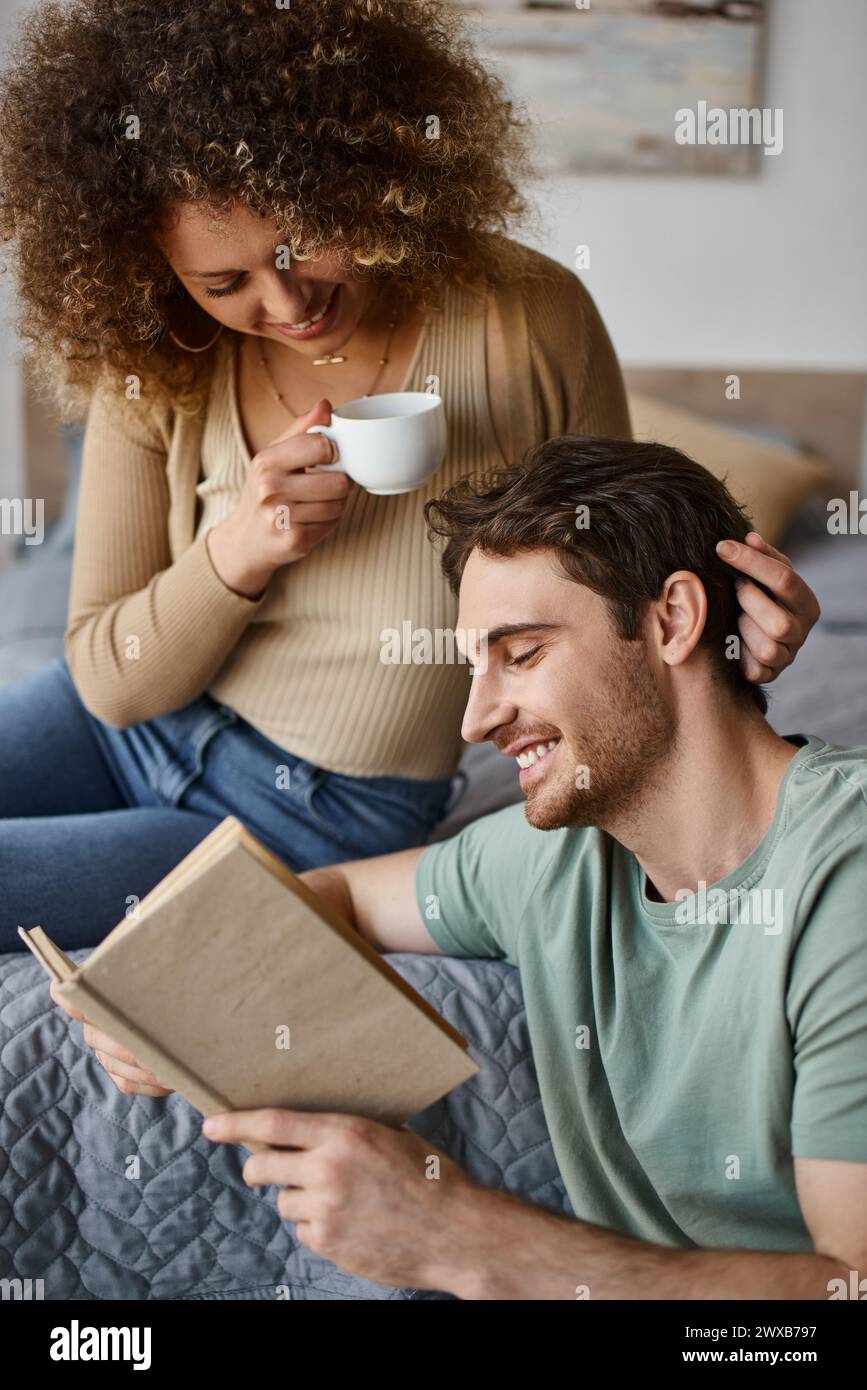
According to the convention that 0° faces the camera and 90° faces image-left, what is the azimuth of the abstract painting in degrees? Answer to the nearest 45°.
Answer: approximately 0°

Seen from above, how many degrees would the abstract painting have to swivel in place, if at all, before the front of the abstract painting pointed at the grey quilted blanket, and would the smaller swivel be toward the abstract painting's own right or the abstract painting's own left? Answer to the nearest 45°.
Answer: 0° — it already faces it
